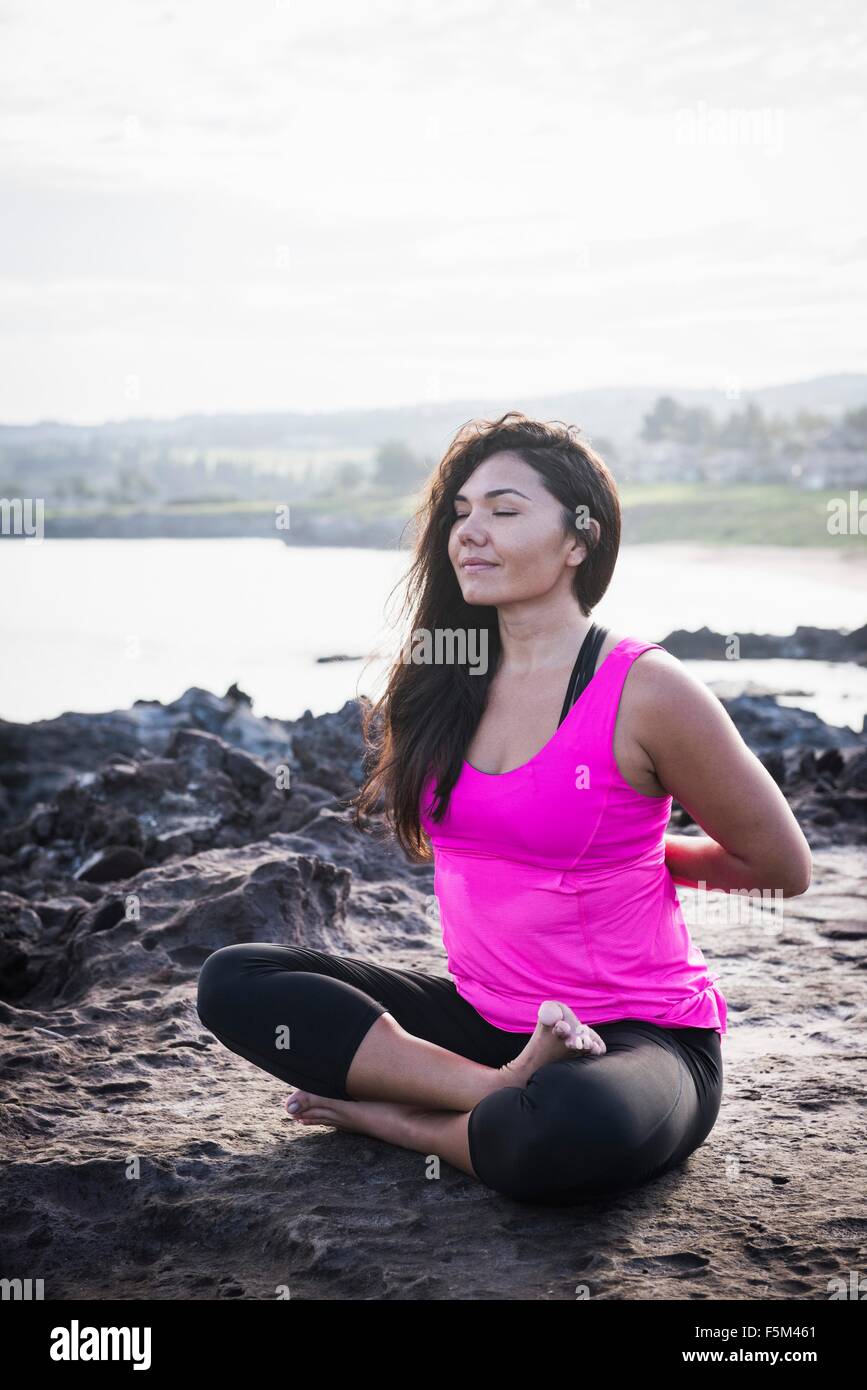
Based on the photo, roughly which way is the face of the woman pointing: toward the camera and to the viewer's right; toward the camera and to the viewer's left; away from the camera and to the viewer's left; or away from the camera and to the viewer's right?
toward the camera and to the viewer's left

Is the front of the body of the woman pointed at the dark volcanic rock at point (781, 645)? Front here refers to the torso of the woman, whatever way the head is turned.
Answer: no

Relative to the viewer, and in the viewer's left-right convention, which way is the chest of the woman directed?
facing the viewer and to the left of the viewer
